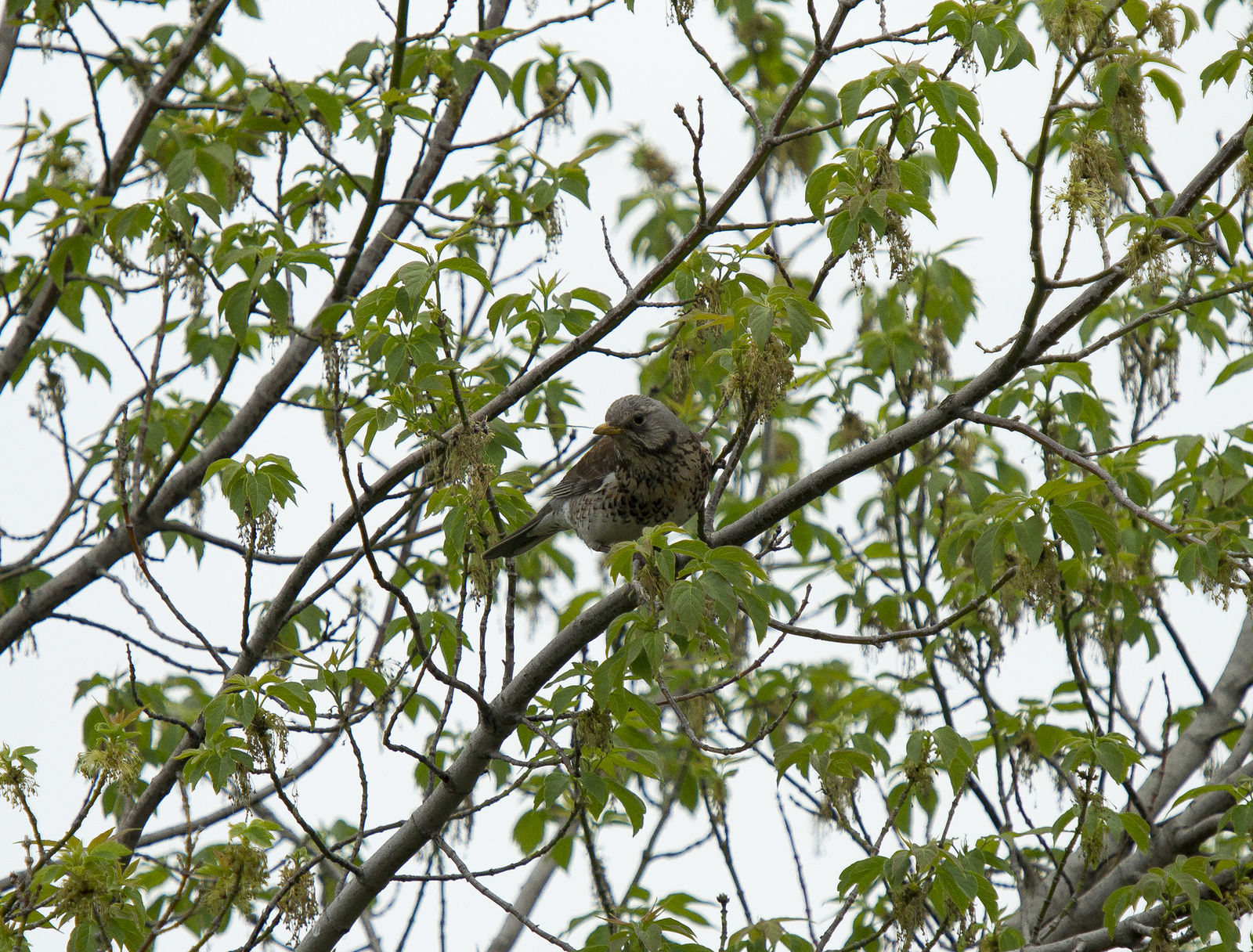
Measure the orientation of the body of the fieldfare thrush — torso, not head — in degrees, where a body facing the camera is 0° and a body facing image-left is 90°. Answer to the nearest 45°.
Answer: approximately 315°
